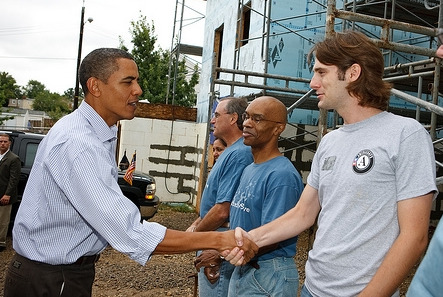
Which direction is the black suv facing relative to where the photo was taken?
to the viewer's right

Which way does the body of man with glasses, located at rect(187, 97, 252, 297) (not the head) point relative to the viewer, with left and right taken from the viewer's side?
facing to the left of the viewer

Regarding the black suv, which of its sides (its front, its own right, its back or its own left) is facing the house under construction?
front

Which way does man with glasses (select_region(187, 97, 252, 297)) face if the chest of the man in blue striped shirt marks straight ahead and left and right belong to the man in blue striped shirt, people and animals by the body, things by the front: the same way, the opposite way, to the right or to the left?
the opposite way

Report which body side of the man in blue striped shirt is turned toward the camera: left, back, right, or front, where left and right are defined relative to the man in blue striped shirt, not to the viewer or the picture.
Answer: right

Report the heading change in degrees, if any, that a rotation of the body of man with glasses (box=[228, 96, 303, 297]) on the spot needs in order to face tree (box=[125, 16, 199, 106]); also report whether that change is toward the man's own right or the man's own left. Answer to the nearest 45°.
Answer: approximately 135° to the man's own right

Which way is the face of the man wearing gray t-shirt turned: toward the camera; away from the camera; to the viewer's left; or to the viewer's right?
to the viewer's left

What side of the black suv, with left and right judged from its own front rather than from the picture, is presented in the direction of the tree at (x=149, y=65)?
left
